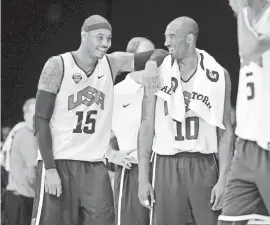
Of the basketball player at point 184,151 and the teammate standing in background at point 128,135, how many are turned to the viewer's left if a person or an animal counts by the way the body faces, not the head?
0

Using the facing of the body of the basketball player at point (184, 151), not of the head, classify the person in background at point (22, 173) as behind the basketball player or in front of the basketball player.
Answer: behind

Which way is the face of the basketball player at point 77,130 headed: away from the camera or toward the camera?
toward the camera

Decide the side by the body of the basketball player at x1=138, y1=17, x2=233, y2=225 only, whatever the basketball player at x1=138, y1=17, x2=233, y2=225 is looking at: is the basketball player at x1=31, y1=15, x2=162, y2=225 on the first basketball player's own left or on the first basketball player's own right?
on the first basketball player's own right

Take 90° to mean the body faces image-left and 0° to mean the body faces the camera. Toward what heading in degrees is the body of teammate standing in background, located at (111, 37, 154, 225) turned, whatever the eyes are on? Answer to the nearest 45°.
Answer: approximately 315°

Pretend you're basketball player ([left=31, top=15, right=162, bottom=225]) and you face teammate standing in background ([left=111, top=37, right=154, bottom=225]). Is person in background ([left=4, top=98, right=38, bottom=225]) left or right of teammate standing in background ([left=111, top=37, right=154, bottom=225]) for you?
left

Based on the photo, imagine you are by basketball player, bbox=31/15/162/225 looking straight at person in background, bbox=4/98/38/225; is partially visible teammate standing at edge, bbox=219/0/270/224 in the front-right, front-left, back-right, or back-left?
back-right

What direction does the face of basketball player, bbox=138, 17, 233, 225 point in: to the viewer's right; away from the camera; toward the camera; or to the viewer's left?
to the viewer's left

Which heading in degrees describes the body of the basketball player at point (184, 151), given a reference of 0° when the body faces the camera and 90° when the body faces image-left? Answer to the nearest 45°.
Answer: approximately 0°
